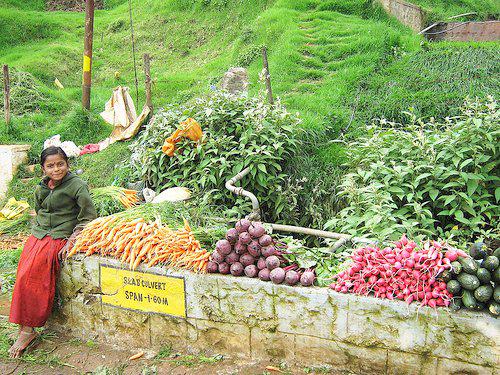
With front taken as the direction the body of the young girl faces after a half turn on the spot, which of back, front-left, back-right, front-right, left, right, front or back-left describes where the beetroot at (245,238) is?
right

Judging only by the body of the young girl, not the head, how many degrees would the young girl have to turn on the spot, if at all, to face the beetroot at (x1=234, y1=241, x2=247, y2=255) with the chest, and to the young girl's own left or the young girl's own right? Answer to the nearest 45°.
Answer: approximately 90° to the young girl's own left

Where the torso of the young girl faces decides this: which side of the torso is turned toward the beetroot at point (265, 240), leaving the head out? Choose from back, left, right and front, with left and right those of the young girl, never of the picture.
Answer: left

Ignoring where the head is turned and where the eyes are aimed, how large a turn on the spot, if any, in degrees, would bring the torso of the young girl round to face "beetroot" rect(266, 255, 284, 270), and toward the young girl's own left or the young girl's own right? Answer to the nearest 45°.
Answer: approximately 90° to the young girl's own left

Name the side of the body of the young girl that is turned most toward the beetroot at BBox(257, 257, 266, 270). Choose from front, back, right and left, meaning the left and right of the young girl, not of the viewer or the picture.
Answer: left

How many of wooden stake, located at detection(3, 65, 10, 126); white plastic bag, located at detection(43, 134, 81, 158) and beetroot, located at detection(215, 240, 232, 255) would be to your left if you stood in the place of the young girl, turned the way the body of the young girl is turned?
1

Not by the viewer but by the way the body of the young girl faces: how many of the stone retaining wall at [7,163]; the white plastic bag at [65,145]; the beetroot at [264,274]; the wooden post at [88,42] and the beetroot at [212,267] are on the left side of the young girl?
2

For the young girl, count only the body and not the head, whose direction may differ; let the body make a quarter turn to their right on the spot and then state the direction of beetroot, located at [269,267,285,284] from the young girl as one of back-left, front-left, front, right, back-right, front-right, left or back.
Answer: back

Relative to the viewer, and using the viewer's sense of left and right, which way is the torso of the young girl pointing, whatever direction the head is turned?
facing the viewer and to the left of the viewer

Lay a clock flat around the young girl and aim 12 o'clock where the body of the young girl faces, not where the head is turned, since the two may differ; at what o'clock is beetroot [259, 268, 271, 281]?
The beetroot is roughly at 9 o'clock from the young girl.

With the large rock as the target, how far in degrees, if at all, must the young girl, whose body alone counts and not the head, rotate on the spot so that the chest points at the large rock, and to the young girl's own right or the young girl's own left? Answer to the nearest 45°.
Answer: approximately 180°

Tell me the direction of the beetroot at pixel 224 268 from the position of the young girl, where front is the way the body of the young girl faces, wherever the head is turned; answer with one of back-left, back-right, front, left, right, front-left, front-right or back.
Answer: left

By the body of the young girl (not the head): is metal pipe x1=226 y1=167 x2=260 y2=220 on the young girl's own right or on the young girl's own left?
on the young girl's own left

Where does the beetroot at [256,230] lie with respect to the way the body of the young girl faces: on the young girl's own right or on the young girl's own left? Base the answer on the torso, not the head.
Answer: on the young girl's own left

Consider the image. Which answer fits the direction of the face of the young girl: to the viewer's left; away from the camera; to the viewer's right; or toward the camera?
toward the camera

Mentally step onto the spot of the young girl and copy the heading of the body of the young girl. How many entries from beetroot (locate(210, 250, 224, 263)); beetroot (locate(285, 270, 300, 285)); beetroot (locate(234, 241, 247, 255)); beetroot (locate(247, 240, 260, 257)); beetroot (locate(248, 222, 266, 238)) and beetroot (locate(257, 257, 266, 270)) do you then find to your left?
6

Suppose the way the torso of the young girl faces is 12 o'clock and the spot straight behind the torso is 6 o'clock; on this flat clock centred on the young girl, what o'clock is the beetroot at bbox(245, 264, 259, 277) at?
The beetroot is roughly at 9 o'clock from the young girl.
